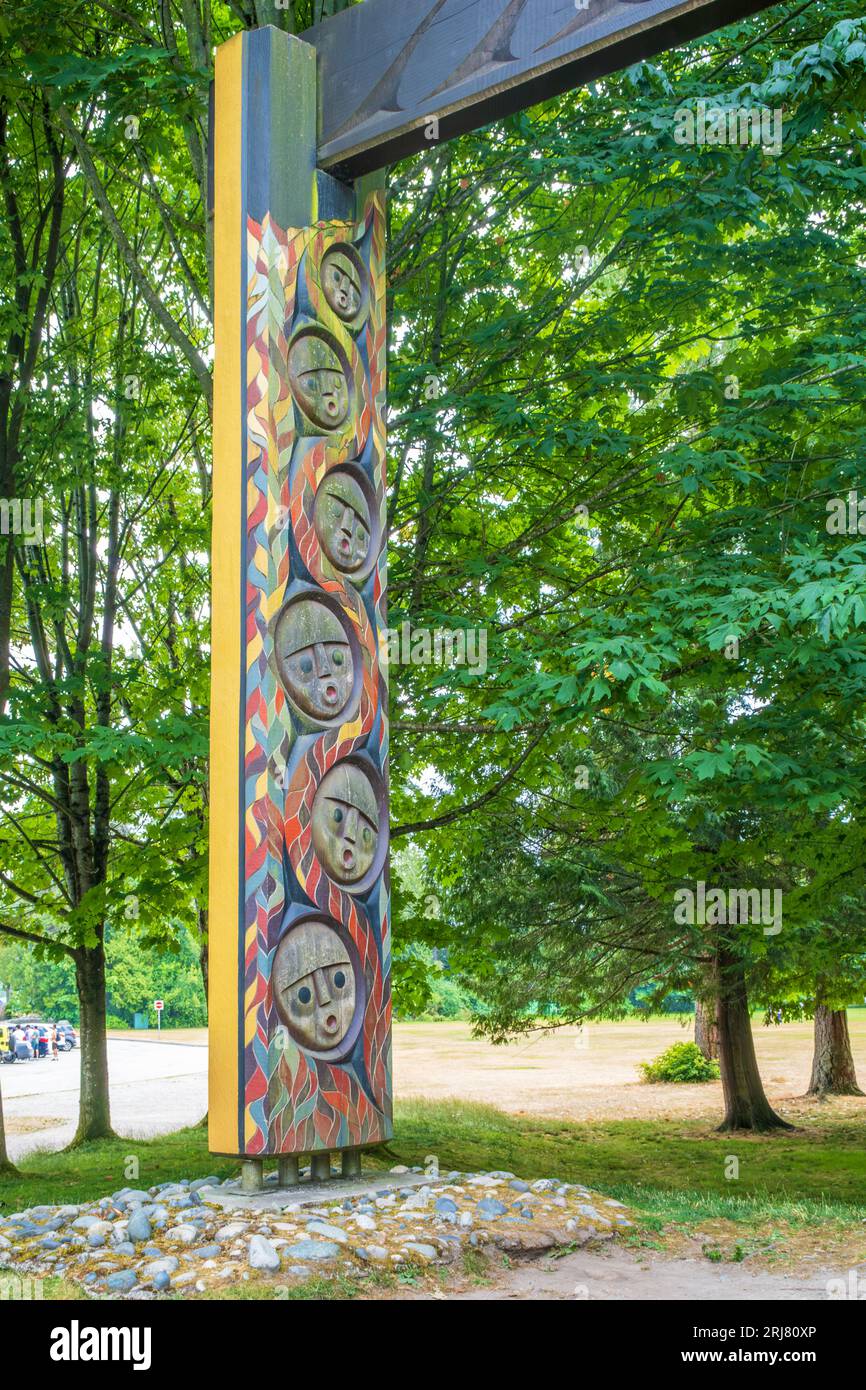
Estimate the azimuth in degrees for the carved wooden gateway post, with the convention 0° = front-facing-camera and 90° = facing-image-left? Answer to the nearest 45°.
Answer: approximately 315°
